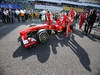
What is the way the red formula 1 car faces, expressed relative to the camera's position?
facing the viewer and to the left of the viewer
